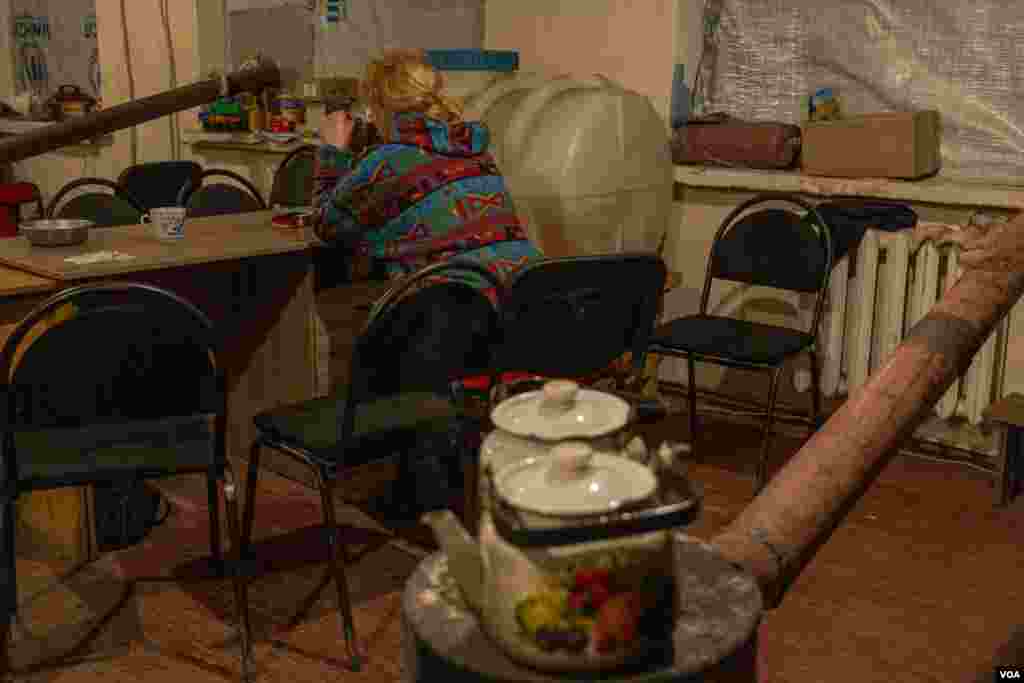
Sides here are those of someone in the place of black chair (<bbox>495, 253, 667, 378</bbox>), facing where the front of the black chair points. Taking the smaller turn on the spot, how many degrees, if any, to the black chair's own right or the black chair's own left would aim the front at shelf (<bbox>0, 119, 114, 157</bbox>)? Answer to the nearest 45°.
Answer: approximately 45° to the black chair's own left

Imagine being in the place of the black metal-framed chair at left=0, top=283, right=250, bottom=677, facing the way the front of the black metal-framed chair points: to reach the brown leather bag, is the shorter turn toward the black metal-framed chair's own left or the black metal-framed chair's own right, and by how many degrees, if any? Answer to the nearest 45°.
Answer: approximately 45° to the black metal-framed chair's own right

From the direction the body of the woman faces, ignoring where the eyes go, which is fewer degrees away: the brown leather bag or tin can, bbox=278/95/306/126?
the tin can

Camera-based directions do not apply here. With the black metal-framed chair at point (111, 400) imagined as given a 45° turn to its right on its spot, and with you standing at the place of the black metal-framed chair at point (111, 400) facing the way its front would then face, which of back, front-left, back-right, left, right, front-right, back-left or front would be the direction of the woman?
front

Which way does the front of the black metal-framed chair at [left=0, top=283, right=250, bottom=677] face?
away from the camera

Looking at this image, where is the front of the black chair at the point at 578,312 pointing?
away from the camera

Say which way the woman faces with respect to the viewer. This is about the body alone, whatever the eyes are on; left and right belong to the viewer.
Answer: facing away from the viewer and to the left of the viewer

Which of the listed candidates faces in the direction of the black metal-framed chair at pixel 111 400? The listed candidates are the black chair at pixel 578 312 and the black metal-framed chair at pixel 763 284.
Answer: the black metal-framed chair at pixel 763 284

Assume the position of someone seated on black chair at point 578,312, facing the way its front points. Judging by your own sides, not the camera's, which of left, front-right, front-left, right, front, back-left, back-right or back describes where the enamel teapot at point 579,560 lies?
back

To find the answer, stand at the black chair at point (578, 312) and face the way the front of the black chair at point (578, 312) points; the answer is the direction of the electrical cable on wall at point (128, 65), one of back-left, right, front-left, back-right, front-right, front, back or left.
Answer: front-left

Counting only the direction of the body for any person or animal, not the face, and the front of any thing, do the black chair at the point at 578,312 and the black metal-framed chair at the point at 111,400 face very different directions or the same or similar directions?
same or similar directions

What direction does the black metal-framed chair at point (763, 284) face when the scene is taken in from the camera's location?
facing the viewer and to the left of the viewer
